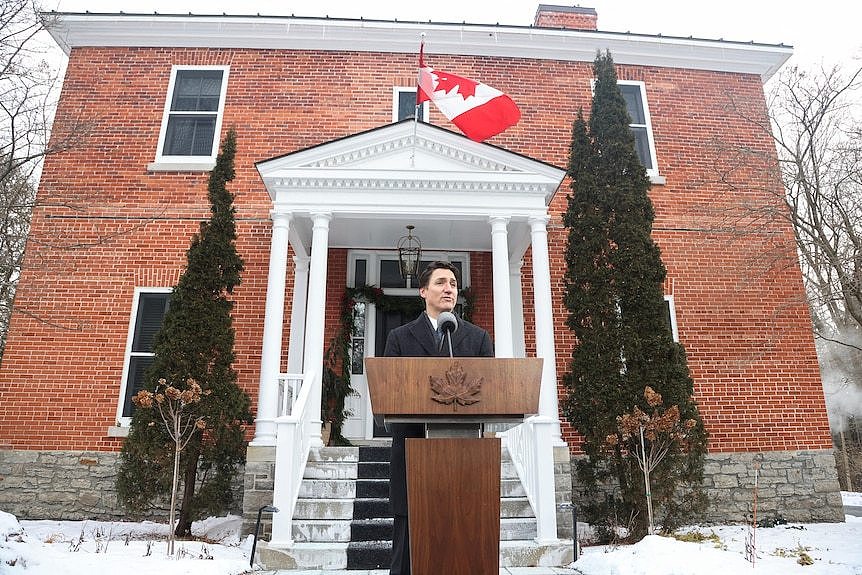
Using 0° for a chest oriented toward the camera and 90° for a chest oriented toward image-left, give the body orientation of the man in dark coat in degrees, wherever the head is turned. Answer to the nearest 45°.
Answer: approximately 0°

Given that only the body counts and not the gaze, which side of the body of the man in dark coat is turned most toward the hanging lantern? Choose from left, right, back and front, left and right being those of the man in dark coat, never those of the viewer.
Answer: back

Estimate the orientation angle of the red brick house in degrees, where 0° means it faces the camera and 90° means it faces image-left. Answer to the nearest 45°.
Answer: approximately 0°

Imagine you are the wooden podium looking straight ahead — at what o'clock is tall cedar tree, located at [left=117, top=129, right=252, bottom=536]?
The tall cedar tree is roughly at 5 o'clock from the wooden podium.

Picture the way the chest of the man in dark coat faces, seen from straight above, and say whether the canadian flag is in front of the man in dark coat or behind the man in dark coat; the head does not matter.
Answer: behind

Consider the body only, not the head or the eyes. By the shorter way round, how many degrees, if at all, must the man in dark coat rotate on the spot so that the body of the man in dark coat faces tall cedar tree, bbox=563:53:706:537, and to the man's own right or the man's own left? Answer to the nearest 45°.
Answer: approximately 135° to the man's own left

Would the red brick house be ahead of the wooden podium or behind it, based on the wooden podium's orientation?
behind
